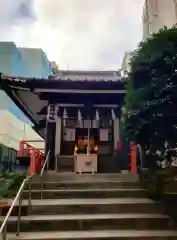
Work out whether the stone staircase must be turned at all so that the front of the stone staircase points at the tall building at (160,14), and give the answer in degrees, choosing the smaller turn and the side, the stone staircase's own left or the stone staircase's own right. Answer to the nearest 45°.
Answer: approximately 135° to the stone staircase's own left

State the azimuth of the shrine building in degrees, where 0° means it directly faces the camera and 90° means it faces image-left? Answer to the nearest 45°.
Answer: approximately 0°

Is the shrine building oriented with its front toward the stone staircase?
yes

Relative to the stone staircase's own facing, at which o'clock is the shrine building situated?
The shrine building is roughly at 6 o'clock from the stone staircase.

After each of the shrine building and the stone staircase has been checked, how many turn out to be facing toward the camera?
2

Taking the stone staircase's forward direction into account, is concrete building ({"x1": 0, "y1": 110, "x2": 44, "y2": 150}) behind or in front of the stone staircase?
behind
